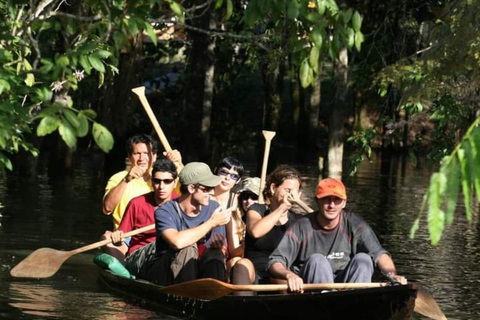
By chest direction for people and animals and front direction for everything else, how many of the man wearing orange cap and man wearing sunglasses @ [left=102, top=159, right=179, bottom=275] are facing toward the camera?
2

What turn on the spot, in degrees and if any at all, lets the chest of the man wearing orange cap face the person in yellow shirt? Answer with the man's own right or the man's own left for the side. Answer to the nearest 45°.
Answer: approximately 135° to the man's own right

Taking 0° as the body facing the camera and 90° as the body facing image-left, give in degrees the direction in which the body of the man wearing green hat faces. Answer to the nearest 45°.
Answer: approximately 315°
